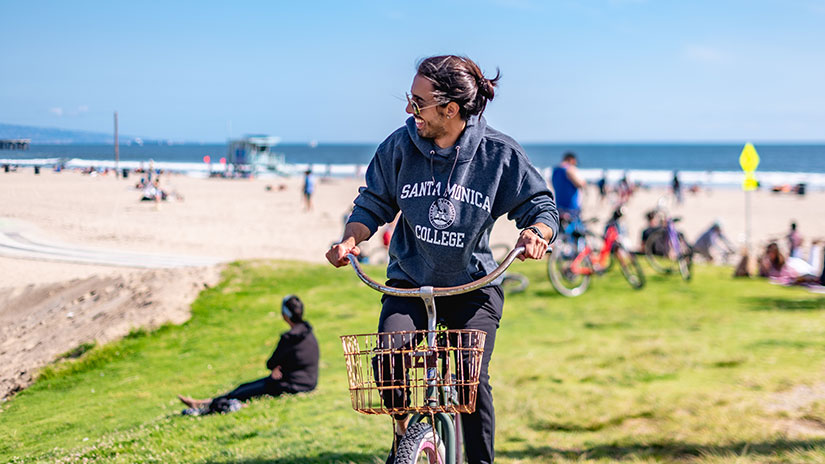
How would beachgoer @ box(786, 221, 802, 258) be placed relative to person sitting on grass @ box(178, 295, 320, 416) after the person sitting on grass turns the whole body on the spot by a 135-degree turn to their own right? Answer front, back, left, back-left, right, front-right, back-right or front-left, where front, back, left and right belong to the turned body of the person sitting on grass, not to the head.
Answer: front

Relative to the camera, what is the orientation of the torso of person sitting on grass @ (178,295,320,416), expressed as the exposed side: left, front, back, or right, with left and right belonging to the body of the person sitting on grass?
left

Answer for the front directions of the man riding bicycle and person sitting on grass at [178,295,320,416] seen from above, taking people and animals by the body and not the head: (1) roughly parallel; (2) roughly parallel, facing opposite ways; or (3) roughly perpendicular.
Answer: roughly perpendicular

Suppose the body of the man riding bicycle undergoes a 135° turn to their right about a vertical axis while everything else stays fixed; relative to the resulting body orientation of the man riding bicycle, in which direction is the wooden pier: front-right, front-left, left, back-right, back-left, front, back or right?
front

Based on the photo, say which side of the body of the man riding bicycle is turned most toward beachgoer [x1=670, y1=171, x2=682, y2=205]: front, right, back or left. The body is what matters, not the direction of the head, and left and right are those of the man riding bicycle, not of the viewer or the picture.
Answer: back

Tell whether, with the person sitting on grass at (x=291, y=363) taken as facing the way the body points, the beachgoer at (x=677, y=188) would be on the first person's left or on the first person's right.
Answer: on the first person's right

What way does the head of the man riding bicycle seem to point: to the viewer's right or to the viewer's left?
to the viewer's left

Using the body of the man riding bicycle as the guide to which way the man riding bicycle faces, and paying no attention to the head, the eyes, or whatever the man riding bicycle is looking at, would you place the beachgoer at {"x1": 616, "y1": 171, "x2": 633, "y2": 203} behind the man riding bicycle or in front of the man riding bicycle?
behind

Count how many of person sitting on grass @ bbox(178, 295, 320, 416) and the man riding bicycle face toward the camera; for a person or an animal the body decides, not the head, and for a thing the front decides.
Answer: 1

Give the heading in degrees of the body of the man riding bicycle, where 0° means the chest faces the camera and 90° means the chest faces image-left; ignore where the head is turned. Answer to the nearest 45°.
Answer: approximately 0°

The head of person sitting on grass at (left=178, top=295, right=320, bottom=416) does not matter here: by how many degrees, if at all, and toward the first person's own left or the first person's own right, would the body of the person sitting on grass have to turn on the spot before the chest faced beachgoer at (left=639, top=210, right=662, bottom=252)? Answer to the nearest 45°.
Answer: approximately 135° to the first person's own right
